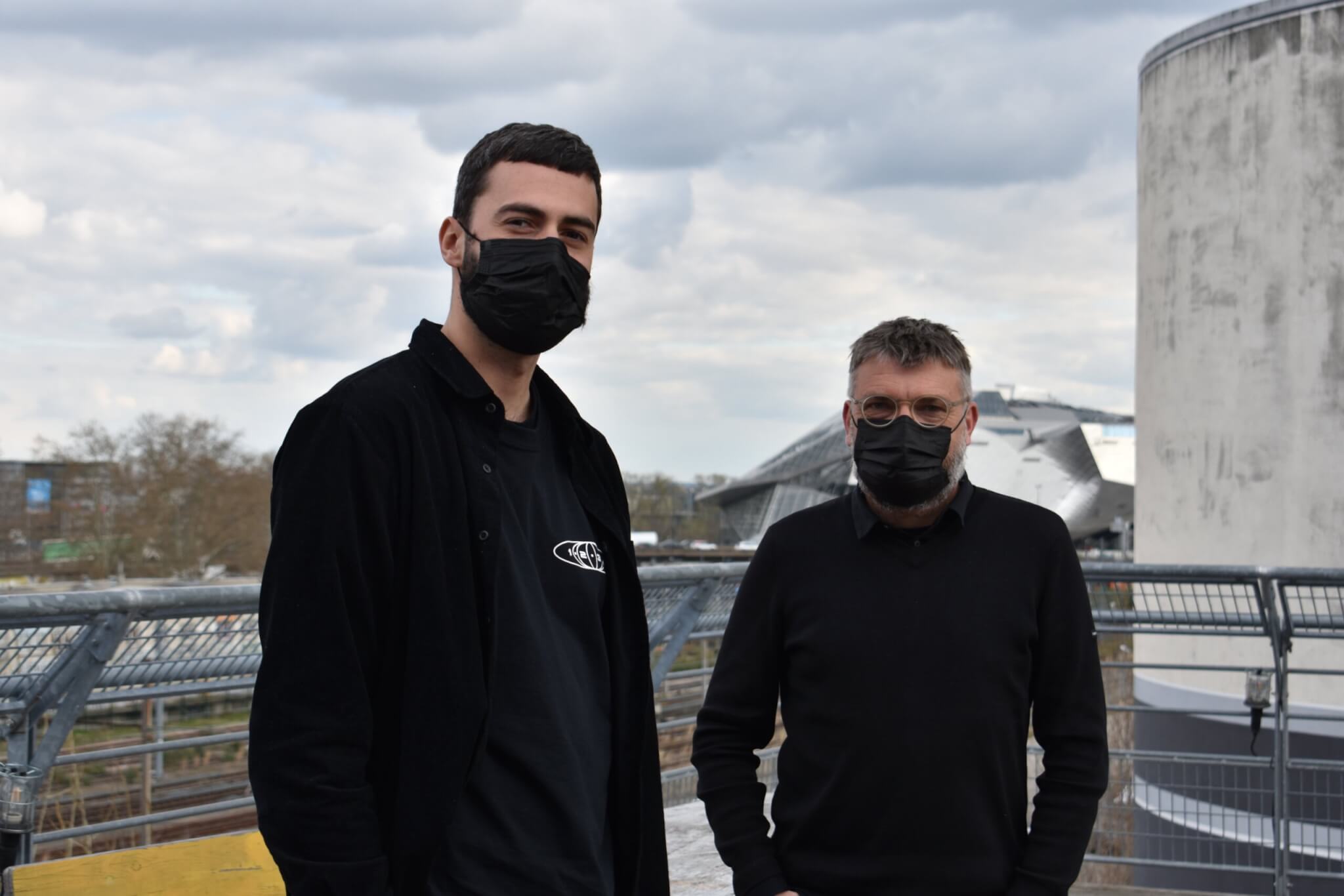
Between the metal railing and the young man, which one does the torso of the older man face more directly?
the young man

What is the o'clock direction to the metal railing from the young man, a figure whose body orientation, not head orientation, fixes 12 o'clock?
The metal railing is roughly at 7 o'clock from the young man.

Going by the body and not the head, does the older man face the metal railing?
no

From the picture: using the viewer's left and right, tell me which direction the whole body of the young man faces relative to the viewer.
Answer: facing the viewer and to the right of the viewer

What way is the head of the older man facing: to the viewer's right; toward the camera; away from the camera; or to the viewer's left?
toward the camera

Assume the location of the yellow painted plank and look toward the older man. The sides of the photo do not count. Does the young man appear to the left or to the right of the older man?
right

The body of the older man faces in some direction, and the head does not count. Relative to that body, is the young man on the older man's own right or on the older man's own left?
on the older man's own right

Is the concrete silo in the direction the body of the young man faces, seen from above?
no

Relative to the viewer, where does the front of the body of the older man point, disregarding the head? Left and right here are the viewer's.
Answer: facing the viewer

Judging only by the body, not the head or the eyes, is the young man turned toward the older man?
no

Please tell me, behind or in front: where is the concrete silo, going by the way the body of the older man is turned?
behind

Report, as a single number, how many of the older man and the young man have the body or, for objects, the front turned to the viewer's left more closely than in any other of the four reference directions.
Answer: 0
